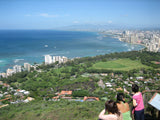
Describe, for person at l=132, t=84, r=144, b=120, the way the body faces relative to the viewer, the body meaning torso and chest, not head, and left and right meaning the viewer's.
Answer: facing away from the viewer and to the left of the viewer

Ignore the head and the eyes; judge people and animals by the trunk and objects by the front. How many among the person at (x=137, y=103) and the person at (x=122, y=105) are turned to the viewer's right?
0

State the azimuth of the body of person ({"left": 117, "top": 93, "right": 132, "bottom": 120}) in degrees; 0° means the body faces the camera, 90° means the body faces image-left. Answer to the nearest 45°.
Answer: approximately 135°
